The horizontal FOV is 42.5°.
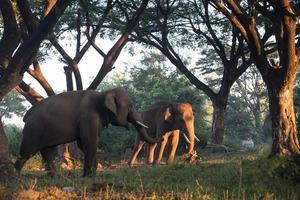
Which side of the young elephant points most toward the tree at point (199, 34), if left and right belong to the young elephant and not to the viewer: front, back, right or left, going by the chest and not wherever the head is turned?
left

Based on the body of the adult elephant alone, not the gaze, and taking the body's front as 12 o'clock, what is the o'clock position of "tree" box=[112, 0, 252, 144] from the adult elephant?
The tree is roughly at 10 o'clock from the adult elephant.

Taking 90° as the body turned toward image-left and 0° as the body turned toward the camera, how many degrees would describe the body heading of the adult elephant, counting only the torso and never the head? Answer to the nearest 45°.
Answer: approximately 270°

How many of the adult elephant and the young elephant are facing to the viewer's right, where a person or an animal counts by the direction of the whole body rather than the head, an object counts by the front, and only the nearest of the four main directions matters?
2

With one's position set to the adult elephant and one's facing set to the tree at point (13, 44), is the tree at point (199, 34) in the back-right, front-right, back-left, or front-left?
back-right

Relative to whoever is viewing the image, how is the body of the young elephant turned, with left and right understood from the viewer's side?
facing to the right of the viewer

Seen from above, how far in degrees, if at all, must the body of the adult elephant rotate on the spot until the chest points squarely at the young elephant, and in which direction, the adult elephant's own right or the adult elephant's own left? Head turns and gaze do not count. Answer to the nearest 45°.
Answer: approximately 45° to the adult elephant's own left

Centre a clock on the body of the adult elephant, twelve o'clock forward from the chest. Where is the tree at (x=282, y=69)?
The tree is roughly at 12 o'clock from the adult elephant.

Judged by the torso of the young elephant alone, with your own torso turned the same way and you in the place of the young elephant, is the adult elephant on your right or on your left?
on your right
